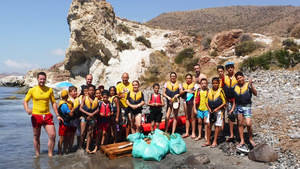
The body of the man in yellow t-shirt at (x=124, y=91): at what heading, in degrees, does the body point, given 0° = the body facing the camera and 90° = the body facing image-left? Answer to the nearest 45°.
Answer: approximately 0°

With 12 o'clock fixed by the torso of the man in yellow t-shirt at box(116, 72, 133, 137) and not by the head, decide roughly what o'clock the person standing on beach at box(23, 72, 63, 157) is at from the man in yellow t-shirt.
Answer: The person standing on beach is roughly at 2 o'clock from the man in yellow t-shirt.

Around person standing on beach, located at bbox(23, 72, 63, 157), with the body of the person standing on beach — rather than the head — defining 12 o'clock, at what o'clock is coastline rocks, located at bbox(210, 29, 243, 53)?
The coastline rocks is roughly at 8 o'clock from the person standing on beach.

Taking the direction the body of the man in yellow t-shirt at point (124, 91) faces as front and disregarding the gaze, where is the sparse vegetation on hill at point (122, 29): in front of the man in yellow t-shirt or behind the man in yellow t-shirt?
behind

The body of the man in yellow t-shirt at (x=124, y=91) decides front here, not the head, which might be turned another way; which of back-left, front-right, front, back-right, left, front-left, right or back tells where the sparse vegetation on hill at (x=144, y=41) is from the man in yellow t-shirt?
back

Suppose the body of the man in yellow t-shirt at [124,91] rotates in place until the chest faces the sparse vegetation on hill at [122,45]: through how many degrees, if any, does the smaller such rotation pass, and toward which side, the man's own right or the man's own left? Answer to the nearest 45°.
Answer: approximately 180°

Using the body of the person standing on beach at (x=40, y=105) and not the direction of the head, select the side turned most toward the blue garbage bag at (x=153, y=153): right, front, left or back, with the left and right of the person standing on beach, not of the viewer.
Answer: left

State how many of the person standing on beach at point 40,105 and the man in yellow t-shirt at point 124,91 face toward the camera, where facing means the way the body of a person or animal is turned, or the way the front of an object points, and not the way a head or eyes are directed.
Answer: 2
